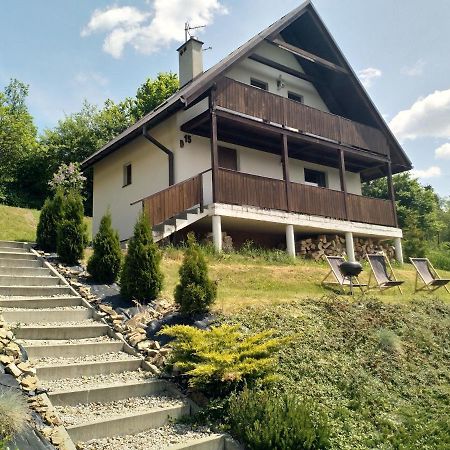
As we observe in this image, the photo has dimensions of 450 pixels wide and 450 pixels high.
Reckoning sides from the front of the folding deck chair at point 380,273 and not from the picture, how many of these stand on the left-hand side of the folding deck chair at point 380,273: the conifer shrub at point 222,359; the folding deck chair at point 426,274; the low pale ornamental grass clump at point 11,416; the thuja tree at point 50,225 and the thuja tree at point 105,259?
1

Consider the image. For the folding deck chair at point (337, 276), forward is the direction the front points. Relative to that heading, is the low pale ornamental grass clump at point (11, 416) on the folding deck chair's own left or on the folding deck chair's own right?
on the folding deck chair's own right

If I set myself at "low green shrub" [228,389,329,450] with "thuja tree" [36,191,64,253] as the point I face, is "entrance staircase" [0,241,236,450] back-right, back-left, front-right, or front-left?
front-left

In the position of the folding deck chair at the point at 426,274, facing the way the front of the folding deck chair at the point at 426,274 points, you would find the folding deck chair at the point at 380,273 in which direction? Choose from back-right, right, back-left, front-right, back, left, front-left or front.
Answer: right

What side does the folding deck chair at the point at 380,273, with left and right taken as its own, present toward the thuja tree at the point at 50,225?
right

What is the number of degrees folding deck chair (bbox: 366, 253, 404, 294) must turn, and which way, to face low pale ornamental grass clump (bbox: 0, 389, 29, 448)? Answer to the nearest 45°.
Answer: approximately 45° to its right

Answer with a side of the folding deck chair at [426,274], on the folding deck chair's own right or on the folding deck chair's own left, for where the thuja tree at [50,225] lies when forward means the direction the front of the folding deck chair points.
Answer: on the folding deck chair's own right

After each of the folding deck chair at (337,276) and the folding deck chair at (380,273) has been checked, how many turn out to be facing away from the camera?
0

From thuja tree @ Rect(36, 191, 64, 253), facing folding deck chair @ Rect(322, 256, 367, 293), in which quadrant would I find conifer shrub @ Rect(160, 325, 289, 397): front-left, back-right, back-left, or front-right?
front-right

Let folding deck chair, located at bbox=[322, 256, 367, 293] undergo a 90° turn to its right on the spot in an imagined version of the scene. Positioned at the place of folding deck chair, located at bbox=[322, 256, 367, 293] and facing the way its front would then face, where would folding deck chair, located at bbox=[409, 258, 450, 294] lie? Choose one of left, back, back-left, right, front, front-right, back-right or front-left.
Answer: back

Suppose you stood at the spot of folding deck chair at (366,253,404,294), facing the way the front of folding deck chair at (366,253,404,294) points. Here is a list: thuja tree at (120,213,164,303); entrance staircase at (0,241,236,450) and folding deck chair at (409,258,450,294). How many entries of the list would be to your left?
1

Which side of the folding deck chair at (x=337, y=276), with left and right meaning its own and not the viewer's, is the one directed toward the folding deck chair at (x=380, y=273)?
left

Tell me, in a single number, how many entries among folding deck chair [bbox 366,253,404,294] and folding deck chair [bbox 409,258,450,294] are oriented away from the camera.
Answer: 0

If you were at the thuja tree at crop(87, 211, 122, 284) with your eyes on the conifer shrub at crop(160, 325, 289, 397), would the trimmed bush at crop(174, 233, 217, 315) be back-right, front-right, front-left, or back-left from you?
front-left
